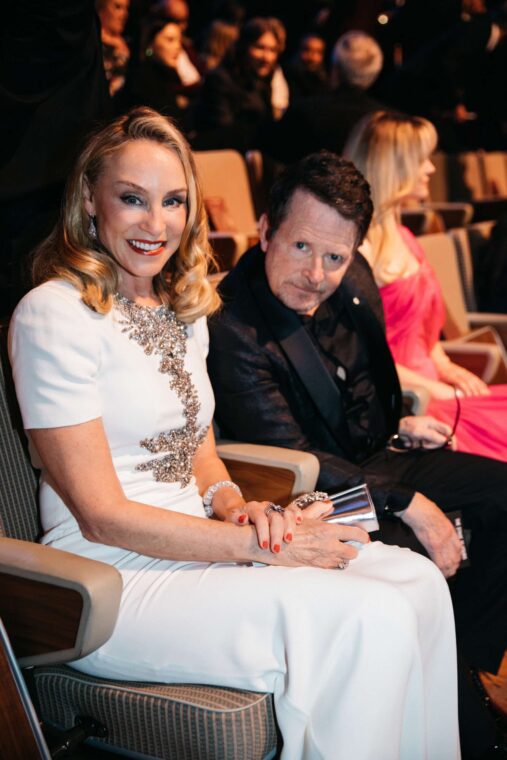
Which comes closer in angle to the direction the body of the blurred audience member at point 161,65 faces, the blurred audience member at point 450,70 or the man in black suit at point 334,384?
the man in black suit

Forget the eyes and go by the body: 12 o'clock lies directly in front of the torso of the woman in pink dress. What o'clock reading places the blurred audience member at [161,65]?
The blurred audience member is roughly at 8 o'clock from the woman in pink dress.

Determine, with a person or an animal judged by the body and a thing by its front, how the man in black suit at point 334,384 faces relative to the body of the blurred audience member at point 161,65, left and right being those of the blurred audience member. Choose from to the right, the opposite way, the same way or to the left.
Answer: the same way

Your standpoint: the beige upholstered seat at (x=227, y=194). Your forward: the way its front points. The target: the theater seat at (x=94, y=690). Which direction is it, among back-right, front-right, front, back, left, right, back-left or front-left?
front-right

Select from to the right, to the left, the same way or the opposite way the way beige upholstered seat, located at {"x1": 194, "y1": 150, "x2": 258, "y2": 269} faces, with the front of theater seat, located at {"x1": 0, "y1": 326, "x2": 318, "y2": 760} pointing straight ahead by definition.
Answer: the same way

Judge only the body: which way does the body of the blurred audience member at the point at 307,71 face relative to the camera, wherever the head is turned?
toward the camera

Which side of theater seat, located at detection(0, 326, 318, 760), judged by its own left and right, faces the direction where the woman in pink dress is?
left

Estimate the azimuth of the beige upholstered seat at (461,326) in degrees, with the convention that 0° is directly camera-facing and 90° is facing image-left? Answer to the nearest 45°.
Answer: approximately 315°

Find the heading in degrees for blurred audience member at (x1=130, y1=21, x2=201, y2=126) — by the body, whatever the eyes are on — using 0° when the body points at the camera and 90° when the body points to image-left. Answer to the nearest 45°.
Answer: approximately 315°

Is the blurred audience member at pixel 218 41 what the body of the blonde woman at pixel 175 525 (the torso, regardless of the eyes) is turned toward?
no

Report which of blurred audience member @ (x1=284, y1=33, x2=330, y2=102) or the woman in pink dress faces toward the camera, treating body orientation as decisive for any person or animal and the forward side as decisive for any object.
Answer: the blurred audience member

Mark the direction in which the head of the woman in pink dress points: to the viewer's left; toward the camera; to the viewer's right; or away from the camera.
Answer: to the viewer's right

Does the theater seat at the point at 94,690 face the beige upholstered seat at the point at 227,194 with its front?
no

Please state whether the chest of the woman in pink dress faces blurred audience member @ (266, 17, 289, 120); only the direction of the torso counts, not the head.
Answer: no

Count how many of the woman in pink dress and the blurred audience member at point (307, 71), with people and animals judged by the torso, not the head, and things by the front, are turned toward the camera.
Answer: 1

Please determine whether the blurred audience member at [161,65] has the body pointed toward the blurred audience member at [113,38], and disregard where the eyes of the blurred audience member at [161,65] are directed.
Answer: no
